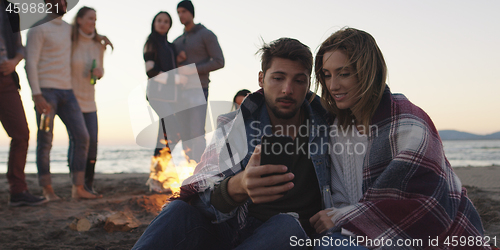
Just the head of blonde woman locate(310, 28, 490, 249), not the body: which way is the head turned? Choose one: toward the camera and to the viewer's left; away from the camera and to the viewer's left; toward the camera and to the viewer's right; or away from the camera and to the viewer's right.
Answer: toward the camera and to the viewer's left

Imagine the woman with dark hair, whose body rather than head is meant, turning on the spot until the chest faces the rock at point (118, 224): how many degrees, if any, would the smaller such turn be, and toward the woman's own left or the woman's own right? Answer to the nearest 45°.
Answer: approximately 45° to the woman's own right

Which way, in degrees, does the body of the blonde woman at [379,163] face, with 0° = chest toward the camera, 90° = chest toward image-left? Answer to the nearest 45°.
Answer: approximately 45°

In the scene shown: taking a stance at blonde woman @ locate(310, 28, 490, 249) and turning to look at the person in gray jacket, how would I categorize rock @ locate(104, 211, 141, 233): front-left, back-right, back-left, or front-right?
front-left

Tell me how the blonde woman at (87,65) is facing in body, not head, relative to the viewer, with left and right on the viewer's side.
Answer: facing the viewer and to the right of the viewer

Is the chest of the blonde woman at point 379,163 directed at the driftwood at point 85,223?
no

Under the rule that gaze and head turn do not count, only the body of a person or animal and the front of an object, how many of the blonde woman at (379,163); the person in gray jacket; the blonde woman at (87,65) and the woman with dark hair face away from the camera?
0

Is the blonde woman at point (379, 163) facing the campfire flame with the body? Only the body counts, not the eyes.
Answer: no

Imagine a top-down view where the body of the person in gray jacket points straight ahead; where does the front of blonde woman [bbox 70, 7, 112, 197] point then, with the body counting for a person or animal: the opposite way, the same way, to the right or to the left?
to the left
